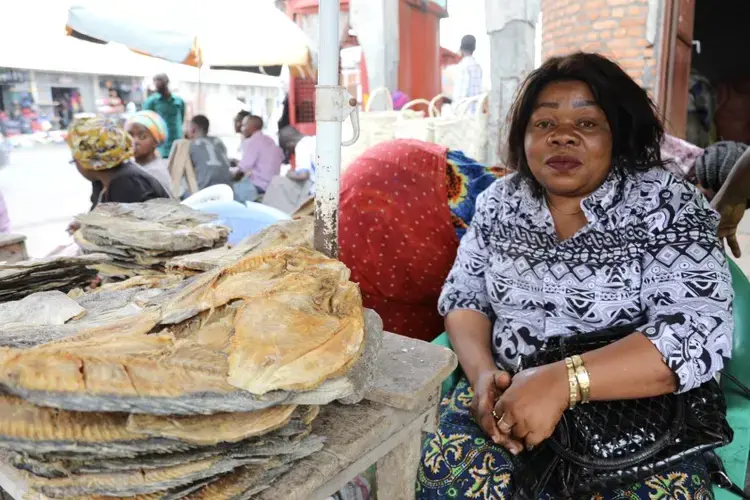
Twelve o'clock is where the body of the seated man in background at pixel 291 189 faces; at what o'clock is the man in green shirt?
The man in green shirt is roughly at 2 o'clock from the seated man in background.

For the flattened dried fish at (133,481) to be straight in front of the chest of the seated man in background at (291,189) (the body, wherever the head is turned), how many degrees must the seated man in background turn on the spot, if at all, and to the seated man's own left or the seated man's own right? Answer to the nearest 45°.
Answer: approximately 90° to the seated man's own left

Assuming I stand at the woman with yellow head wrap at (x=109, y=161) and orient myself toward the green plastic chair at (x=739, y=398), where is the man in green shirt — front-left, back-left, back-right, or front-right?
back-left

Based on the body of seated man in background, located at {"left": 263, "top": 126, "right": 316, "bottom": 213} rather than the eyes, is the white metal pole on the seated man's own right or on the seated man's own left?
on the seated man's own left

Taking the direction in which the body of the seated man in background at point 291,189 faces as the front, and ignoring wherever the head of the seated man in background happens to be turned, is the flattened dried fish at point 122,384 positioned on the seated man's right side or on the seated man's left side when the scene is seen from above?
on the seated man's left side

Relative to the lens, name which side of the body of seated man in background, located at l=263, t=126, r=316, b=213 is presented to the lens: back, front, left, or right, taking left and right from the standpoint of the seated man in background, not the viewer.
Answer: left
